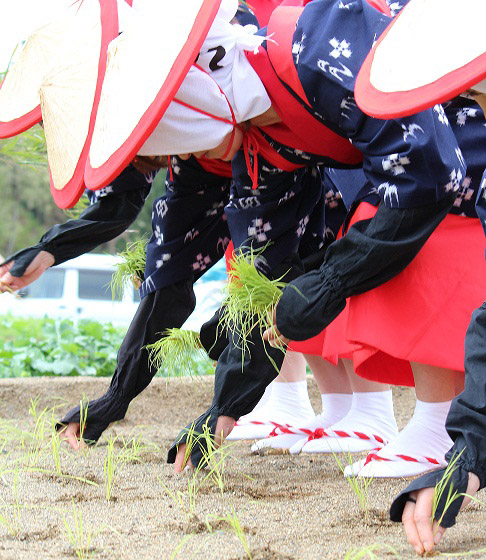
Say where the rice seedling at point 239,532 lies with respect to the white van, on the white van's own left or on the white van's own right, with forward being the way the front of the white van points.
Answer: on the white van's own left

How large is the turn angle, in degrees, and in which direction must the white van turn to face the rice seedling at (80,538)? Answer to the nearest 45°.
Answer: approximately 90° to its left

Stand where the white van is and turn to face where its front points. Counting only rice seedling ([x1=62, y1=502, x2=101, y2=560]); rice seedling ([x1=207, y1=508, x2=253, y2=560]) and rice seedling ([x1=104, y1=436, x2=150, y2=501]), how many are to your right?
0

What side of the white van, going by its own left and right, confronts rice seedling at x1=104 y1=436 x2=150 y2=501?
left

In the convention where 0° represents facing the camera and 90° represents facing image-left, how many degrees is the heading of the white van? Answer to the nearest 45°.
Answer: approximately 90°
